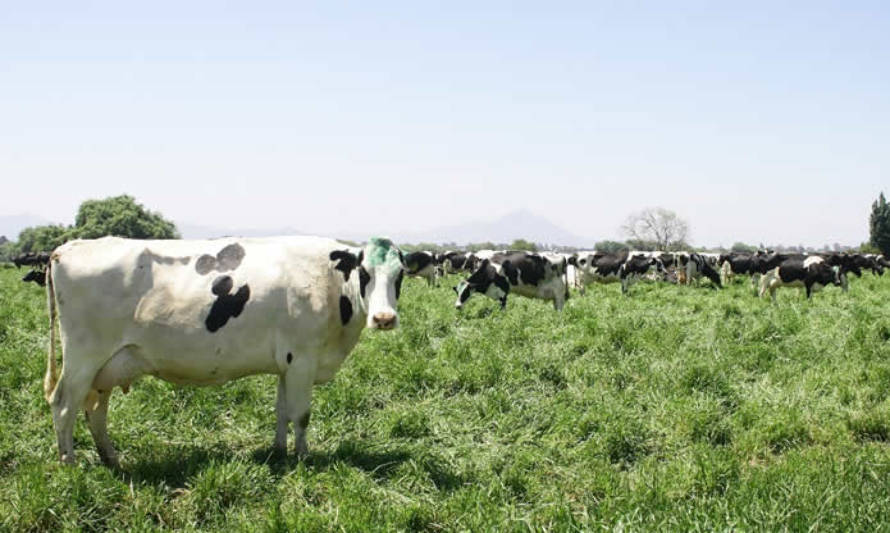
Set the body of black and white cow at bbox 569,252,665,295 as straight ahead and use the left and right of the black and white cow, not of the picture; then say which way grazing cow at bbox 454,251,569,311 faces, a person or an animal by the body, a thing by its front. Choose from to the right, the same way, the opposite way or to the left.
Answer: the opposite way

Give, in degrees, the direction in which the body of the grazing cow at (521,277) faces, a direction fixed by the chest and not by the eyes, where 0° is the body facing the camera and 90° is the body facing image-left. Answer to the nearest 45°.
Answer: approximately 90°

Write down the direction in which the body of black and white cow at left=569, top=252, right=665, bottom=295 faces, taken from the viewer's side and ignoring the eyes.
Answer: to the viewer's right

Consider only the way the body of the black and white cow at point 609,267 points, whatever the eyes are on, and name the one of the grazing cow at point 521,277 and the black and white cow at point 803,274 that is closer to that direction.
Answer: the black and white cow

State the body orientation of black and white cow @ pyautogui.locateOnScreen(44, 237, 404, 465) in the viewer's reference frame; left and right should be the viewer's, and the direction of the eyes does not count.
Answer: facing to the right of the viewer

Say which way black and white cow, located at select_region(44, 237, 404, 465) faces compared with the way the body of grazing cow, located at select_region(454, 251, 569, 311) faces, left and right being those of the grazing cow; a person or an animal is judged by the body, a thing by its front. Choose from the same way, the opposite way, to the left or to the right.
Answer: the opposite way
